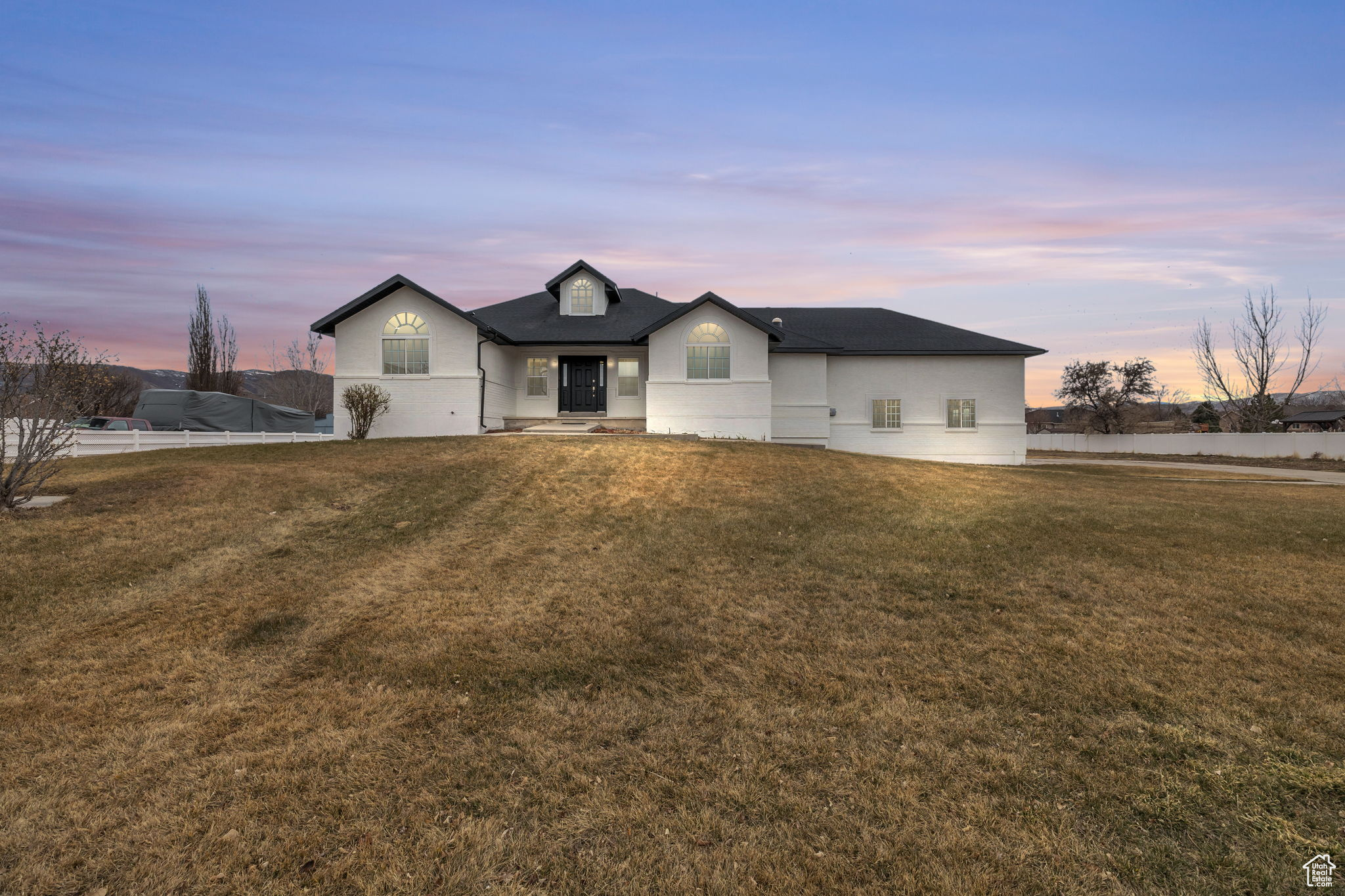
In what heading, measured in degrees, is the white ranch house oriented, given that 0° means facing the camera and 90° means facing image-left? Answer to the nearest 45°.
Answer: approximately 0°

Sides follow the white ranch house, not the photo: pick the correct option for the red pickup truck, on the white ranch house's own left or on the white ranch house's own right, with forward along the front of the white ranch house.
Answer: on the white ranch house's own right

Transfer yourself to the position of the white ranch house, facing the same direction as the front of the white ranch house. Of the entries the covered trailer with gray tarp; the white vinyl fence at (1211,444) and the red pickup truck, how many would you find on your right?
2

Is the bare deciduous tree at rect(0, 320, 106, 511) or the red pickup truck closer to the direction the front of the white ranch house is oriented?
the bare deciduous tree

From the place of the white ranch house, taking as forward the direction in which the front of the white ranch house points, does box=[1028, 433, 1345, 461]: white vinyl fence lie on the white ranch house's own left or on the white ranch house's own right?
on the white ranch house's own left

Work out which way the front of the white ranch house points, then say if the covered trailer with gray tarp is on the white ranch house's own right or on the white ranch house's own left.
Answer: on the white ranch house's own right

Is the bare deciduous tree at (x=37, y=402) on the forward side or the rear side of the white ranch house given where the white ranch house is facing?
on the forward side

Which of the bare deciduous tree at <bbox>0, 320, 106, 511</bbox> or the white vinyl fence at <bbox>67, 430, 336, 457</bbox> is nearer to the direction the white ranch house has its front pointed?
the bare deciduous tree
